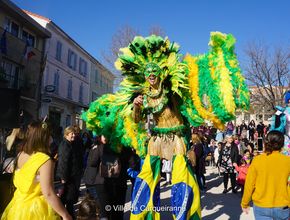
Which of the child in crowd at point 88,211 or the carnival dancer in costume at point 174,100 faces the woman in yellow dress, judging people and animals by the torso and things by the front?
the carnival dancer in costume

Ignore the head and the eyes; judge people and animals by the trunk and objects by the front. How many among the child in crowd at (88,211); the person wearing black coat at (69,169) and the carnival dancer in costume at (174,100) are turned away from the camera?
1

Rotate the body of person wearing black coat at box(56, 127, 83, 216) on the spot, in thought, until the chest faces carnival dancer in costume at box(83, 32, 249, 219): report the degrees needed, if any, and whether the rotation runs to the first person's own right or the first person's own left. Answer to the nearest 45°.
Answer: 0° — they already face them

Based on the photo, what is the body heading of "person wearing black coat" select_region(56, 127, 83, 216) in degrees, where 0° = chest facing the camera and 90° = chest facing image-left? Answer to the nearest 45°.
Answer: approximately 315°

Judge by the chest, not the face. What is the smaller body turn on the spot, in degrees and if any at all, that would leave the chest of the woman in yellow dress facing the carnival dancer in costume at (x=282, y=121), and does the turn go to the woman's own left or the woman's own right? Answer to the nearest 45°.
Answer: approximately 45° to the woman's own right

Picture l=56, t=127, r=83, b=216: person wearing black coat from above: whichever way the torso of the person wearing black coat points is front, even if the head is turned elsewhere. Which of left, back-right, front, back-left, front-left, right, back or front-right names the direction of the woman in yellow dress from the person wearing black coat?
front-right

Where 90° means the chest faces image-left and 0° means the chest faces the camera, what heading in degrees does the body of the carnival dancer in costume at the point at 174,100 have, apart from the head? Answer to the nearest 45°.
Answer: approximately 45°

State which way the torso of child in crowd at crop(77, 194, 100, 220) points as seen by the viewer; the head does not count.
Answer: away from the camera

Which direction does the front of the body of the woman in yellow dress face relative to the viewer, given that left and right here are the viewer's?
facing away from the viewer and to the right of the viewer

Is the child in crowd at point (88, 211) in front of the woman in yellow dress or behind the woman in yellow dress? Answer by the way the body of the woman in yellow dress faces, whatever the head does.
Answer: in front
